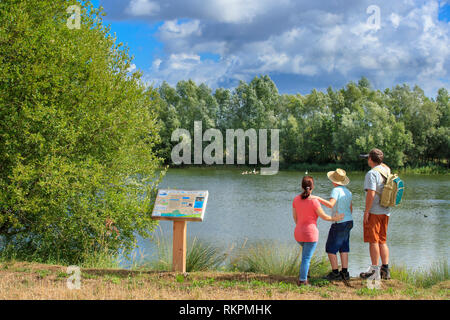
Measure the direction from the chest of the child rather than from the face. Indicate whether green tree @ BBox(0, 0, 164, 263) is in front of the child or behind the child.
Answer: in front

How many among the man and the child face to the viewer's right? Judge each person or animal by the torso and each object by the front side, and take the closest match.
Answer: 0

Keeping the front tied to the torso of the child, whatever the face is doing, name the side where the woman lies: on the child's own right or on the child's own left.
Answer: on the child's own left

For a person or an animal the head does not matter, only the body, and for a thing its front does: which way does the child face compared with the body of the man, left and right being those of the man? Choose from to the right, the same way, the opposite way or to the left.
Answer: the same way

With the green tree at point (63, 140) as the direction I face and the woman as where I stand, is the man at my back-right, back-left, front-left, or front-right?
back-right

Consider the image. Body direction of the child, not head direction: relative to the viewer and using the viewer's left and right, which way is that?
facing away from the viewer and to the left of the viewer

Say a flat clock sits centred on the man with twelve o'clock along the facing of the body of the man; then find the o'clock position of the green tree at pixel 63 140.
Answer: The green tree is roughly at 11 o'clock from the man.

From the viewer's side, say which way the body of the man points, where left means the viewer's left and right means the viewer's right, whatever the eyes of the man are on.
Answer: facing away from the viewer and to the left of the viewer

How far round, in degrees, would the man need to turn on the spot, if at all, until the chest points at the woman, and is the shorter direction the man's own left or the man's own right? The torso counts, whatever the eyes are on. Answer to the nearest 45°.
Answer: approximately 90° to the man's own left
